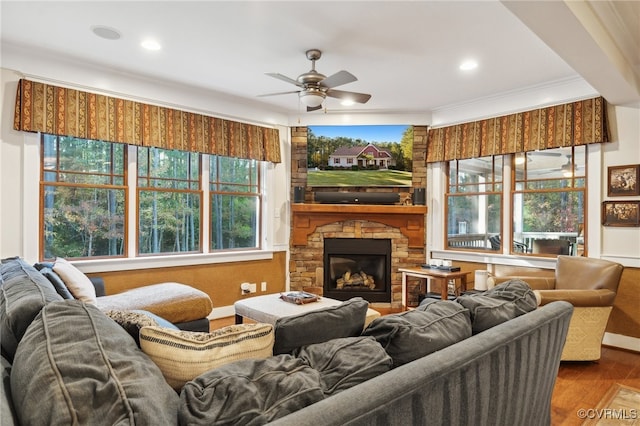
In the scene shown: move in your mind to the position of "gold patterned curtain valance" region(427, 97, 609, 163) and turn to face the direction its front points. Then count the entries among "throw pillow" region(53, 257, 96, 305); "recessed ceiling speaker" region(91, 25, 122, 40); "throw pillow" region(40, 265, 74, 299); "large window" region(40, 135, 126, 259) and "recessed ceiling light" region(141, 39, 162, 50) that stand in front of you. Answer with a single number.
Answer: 5

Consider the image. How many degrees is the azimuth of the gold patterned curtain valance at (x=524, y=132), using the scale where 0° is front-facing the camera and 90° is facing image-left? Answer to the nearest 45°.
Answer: approximately 45°

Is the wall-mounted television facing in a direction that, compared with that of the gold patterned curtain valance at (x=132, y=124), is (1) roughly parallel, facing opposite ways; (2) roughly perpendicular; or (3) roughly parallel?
roughly perpendicular

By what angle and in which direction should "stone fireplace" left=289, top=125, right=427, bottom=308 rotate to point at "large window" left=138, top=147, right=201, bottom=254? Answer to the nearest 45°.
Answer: approximately 45° to its right

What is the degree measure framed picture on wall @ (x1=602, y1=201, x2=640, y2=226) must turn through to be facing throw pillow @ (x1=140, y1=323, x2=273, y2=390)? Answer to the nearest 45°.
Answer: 0° — it already faces it

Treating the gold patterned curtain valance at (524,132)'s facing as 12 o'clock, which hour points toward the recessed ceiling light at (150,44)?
The recessed ceiling light is roughly at 12 o'clock from the gold patterned curtain valance.

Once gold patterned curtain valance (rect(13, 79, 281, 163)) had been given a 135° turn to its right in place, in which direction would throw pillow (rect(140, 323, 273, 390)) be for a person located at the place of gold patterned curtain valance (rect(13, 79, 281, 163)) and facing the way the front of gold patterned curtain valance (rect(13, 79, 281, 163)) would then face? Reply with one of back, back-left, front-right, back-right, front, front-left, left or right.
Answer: left

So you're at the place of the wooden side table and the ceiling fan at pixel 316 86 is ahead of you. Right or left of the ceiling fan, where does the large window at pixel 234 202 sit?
right
